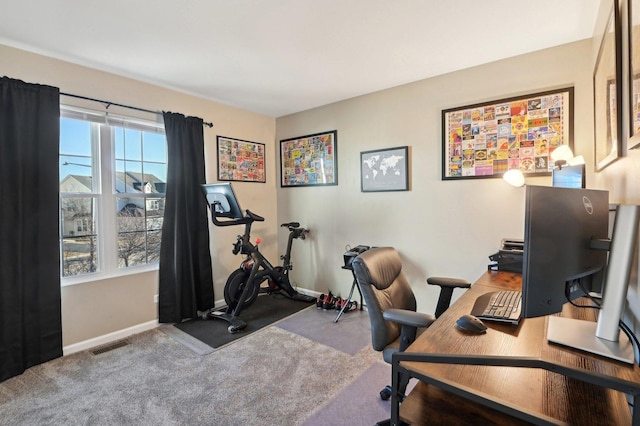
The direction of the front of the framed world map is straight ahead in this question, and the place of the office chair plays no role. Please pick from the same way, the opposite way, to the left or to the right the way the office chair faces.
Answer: to the left

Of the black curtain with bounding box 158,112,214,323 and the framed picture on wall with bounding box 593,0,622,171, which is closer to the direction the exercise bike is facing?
the black curtain

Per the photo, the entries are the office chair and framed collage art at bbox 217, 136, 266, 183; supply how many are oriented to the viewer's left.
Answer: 0

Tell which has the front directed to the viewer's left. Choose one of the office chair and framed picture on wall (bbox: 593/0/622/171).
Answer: the framed picture on wall

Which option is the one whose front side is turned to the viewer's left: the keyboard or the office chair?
the keyboard

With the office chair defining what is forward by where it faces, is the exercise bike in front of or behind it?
behind

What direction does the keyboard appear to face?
to the viewer's left

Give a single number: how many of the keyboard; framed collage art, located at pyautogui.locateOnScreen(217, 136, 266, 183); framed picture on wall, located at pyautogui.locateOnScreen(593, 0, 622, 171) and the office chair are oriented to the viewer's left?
2

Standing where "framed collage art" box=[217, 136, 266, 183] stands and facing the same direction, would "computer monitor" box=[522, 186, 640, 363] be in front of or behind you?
in front

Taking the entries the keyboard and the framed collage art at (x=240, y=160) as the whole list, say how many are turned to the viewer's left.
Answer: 1

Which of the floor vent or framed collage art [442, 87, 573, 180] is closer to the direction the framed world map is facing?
the floor vent

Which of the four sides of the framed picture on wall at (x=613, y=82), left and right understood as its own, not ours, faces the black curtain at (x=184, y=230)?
front

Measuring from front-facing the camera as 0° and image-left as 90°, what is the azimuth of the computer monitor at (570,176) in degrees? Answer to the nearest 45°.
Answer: approximately 45°

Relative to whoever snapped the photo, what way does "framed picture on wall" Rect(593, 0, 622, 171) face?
facing to the left of the viewer

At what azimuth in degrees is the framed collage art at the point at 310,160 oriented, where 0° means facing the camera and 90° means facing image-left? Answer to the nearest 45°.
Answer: approximately 45°

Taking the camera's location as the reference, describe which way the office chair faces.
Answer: facing the viewer and to the right of the viewer

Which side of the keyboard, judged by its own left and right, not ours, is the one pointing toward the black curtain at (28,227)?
front
